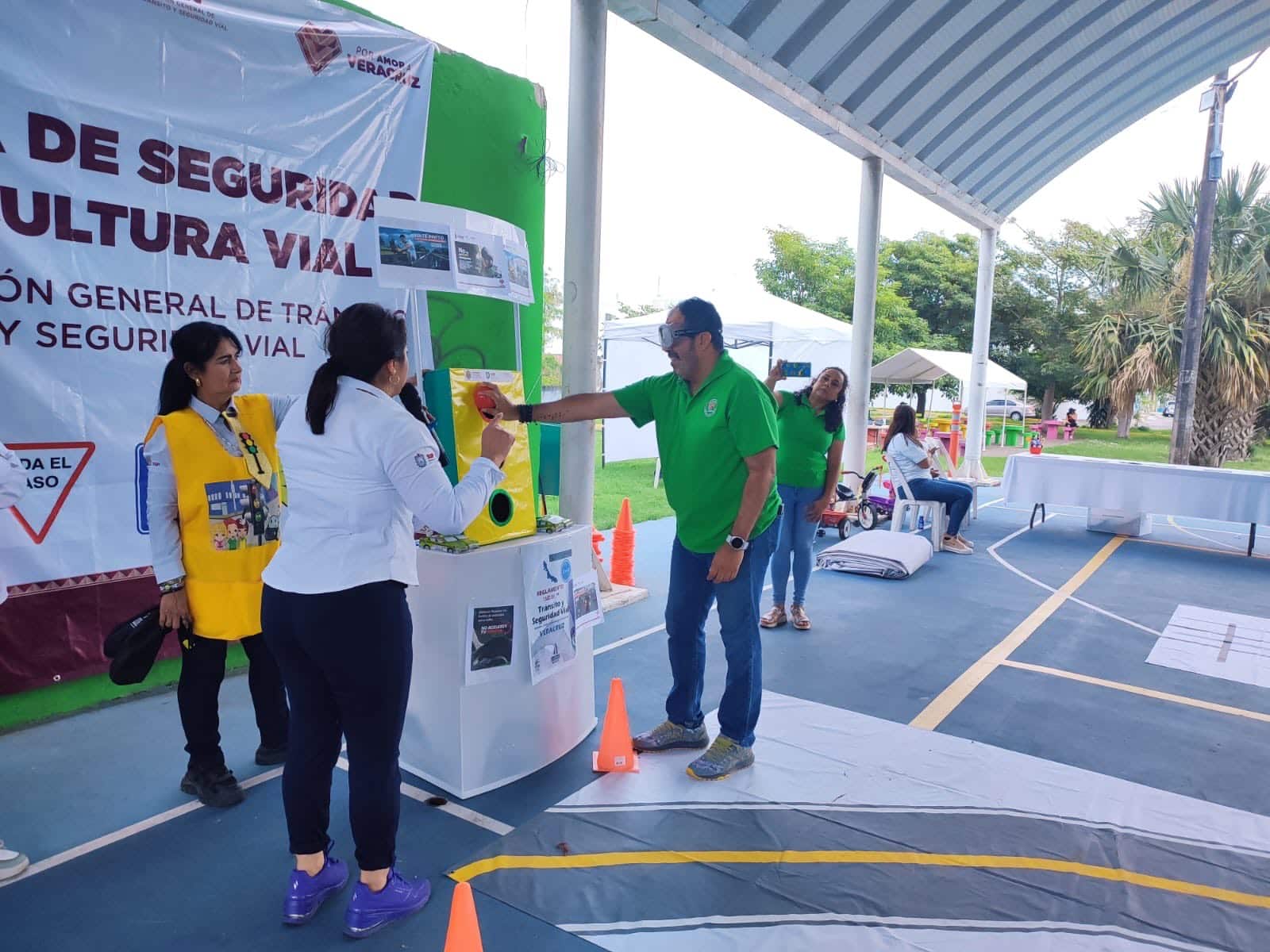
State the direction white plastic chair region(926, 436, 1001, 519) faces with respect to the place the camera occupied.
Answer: facing to the right of the viewer

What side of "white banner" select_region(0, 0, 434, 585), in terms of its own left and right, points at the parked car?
left

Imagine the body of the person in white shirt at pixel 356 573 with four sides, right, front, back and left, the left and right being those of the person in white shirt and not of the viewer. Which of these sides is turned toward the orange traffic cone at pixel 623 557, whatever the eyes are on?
front

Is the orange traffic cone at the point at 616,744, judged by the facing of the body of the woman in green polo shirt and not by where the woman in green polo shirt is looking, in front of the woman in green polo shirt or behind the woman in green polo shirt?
in front

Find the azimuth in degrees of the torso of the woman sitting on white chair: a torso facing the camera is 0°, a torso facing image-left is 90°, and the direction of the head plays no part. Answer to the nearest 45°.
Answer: approximately 270°

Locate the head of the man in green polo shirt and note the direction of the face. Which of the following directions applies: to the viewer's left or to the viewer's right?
to the viewer's left

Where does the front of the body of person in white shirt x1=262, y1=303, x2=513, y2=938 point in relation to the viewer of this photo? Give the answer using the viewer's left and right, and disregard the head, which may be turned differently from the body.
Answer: facing away from the viewer and to the right of the viewer

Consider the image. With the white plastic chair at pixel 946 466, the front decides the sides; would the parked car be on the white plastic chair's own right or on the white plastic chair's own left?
on the white plastic chair's own left

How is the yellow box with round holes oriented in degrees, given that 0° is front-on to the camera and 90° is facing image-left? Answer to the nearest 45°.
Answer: approximately 315°

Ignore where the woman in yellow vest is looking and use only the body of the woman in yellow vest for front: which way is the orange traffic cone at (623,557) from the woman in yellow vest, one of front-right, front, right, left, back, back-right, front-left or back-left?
left

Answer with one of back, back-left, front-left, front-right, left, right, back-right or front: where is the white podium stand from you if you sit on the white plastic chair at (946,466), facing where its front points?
right
